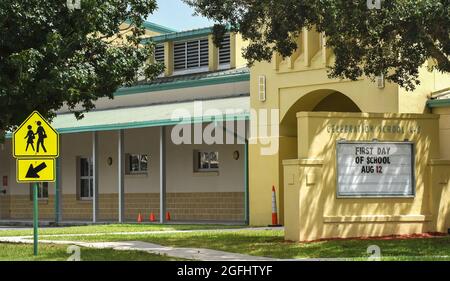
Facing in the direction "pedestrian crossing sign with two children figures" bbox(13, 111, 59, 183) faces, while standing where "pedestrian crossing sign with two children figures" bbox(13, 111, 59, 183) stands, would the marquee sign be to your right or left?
on your left

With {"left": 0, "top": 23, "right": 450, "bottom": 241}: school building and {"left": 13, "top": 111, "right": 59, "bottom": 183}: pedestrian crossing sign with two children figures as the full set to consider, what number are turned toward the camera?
2

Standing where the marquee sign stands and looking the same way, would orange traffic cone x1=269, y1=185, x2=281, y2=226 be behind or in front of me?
behind

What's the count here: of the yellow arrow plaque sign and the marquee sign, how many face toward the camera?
2

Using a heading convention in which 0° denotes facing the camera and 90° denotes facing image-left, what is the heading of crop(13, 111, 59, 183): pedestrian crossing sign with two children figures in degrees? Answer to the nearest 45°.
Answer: approximately 0°

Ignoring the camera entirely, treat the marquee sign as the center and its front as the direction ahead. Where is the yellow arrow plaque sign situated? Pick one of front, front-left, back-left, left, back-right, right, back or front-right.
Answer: front-right

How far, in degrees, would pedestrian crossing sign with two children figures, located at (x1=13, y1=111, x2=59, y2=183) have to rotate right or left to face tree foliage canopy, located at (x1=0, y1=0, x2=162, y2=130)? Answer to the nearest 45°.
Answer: approximately 180°
